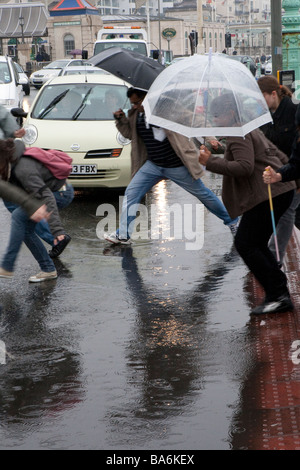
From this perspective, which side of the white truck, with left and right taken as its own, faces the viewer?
front

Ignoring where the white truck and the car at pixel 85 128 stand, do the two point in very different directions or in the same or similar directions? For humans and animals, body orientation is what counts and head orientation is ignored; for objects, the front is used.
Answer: same or similar directions

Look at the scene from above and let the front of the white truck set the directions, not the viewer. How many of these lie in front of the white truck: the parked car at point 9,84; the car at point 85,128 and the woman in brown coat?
3

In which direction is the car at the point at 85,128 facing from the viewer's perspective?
toward the camera

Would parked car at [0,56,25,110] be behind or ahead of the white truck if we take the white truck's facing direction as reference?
ahead

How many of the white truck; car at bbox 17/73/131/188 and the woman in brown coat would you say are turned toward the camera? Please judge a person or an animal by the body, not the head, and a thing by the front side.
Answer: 2

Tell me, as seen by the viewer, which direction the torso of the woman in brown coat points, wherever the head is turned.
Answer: to the viewer's left

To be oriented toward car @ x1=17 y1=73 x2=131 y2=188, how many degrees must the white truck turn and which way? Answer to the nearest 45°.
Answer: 0° — it already faces it

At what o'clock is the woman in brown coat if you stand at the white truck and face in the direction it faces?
The woman in brown coat is roughly at 12 o'clock from the white truck.

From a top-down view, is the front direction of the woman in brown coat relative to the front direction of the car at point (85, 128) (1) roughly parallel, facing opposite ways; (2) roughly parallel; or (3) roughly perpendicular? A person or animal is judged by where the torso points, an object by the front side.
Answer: roughly perpendicular

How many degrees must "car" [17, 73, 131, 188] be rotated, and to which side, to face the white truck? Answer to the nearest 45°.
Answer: approximately 180°

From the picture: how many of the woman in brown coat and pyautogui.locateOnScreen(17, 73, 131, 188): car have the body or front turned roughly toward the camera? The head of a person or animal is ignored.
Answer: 1

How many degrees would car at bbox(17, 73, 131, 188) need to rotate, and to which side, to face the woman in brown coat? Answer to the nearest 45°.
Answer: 0° — it already faces them

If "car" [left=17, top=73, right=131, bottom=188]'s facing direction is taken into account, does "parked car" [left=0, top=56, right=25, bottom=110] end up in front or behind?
behind
